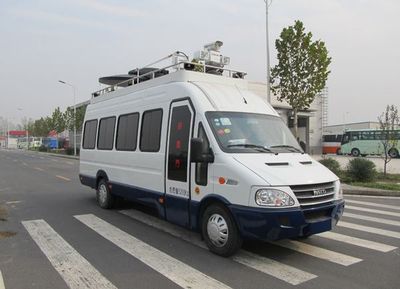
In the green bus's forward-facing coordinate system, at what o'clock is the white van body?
The white van body is roughly at 9 o'clock from the green bus.

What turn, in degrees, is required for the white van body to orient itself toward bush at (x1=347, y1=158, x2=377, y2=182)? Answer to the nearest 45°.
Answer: approximately 90° to its left

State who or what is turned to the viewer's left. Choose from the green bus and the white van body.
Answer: the green bus

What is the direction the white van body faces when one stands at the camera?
facing the viewer and to the right of the viewer

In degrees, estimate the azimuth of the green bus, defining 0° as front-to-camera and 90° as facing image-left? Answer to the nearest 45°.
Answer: approximately 90°

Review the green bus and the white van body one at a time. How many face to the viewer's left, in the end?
1

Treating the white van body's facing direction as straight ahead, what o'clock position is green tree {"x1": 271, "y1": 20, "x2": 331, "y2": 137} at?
The green tree is roughly at 8 o'clock from the white van body.

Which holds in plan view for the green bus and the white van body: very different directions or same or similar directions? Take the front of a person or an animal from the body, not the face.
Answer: very different directions

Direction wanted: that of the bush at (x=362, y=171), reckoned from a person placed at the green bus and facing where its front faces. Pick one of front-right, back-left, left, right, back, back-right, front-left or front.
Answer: left
